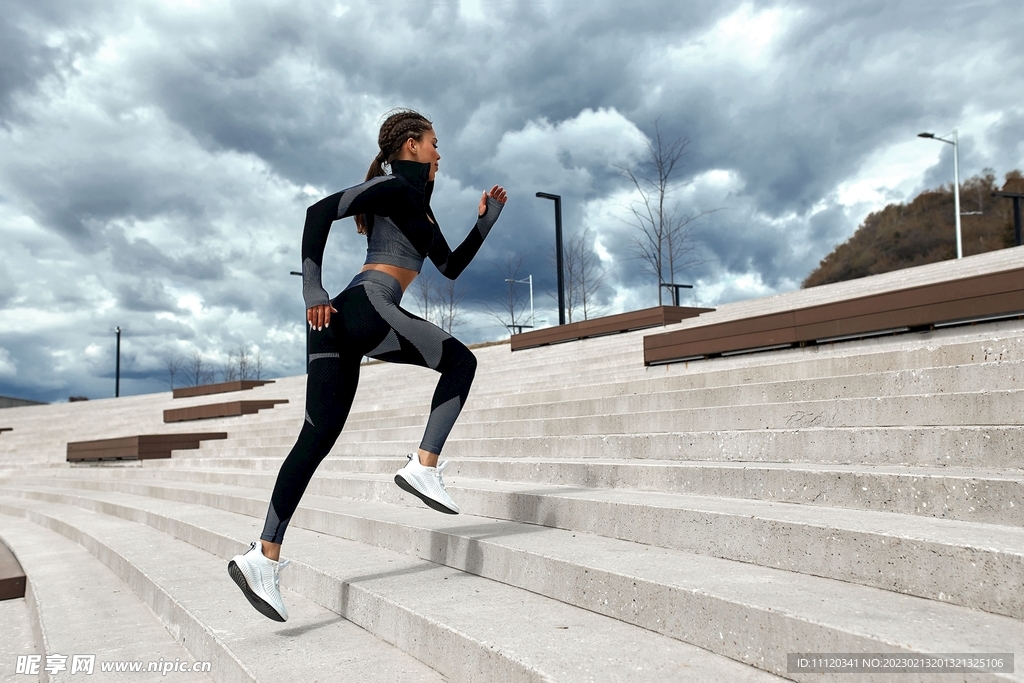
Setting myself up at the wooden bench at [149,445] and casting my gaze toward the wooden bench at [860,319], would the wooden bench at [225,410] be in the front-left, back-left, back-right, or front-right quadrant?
back-left

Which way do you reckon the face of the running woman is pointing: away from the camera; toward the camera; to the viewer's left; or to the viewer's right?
to the viewer's right

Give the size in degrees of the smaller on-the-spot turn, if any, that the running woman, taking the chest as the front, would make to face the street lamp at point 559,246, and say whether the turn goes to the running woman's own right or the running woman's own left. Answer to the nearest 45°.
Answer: approximately 90° to the running woman's own left

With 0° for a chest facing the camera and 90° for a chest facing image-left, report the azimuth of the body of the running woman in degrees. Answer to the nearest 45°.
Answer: approximately 270°

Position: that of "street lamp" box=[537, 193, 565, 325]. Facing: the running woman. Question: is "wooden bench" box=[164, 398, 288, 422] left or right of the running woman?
right

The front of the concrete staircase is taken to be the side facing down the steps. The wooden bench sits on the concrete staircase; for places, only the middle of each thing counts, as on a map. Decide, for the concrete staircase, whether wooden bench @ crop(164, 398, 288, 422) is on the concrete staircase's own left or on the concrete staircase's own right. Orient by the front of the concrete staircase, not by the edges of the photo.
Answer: on the concrete staircase's own right

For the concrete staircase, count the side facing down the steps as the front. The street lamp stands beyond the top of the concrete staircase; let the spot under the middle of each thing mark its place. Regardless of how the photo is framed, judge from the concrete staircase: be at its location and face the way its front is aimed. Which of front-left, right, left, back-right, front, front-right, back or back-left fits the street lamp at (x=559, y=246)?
back-right

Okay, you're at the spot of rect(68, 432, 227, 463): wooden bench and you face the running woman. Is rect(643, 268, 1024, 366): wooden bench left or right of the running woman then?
left

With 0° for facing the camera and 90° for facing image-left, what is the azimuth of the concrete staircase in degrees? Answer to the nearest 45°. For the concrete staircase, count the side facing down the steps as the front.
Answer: approximately 45°
